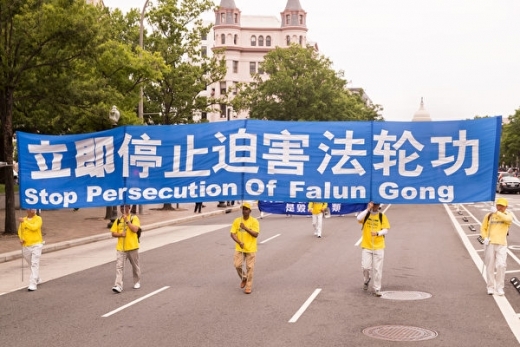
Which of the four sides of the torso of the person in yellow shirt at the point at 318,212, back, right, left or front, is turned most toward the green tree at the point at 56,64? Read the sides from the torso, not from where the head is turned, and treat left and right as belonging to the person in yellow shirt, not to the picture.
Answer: right

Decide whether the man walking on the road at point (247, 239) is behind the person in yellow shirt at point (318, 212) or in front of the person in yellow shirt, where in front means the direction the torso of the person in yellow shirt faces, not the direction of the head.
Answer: in front

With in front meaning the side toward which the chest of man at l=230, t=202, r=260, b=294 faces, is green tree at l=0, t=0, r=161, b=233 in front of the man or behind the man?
behind

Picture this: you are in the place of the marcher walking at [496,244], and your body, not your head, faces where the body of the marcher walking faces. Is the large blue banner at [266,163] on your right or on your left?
on your right

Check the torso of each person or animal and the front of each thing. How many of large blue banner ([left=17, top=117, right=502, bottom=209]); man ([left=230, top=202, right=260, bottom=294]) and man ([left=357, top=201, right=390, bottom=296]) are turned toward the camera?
3

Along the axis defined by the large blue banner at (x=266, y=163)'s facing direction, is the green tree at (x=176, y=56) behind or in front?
behind
